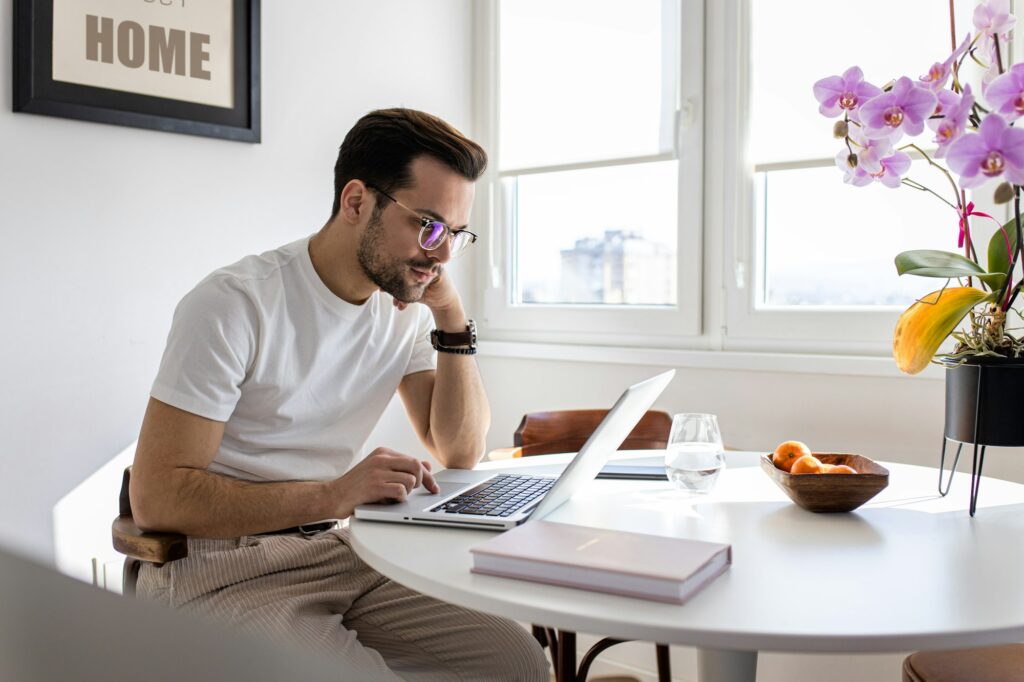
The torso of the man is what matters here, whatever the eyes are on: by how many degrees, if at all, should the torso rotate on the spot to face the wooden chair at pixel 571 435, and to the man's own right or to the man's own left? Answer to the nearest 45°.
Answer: approximately 90° to the man's own left

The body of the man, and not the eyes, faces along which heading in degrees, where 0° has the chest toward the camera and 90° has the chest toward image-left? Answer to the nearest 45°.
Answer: approximately 315°

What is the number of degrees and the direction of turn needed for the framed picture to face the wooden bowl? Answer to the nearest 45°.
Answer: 0° — it already faces it

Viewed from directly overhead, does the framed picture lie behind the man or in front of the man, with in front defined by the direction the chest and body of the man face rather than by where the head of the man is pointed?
behind

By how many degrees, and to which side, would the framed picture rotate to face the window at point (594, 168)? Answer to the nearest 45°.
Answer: approximately 45° to its left

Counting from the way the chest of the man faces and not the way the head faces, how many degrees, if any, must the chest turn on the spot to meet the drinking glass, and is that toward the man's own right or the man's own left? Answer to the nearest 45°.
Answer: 0° — they already face it

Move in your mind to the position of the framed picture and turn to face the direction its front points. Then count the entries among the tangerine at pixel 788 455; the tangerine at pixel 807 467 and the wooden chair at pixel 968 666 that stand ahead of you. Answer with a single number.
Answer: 3

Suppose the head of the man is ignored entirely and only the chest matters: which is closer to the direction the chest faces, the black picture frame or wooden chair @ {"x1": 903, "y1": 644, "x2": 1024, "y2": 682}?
the wooden chair

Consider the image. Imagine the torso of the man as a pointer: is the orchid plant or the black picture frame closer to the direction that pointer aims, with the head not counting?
the orchid plant

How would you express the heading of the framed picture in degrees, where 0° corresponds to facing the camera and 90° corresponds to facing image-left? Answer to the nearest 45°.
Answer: approximately 315°
